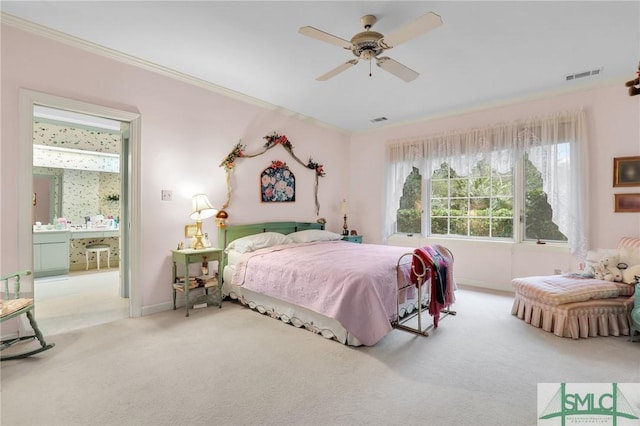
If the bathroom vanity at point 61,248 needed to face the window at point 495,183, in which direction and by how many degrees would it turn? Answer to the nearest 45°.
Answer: approximately 45° to its left

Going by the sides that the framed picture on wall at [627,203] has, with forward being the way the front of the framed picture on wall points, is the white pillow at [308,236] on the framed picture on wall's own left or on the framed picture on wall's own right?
on the framed picture on wall's own right

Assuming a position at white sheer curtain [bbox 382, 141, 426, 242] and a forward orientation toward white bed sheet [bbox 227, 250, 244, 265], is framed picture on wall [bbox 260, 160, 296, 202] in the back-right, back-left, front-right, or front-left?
front-right

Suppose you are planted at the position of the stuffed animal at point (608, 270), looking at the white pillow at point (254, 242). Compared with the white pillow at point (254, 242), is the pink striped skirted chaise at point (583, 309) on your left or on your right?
left

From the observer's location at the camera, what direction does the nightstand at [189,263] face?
facing the viewer and to the right of the viewer

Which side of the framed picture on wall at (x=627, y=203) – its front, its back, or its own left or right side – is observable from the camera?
front

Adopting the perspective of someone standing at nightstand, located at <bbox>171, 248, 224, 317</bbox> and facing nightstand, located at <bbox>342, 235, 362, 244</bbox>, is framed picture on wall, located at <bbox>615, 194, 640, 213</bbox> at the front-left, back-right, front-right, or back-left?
front-right

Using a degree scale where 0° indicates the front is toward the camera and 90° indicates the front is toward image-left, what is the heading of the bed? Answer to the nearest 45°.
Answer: approximately 315°

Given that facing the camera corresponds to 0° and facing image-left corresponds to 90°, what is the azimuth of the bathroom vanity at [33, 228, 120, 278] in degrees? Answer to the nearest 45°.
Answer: approximately 0°

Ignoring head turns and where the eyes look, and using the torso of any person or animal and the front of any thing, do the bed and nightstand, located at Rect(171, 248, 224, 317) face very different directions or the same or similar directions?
same or similar directions

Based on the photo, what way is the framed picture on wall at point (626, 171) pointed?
toward the camera

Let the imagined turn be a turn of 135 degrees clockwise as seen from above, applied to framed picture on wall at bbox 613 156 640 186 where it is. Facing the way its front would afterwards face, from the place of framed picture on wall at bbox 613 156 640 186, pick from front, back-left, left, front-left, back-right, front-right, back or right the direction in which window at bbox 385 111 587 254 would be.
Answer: front-left
